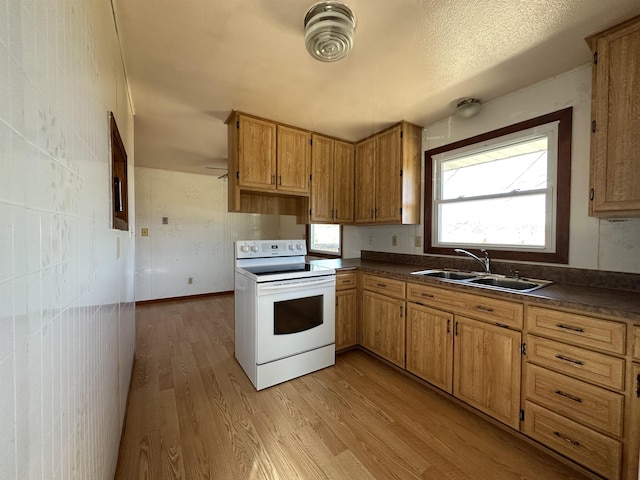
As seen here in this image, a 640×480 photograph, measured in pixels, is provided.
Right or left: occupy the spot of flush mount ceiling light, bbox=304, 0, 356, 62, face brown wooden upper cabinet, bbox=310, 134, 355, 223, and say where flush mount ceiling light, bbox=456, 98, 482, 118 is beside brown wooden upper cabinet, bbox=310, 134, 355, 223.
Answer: right

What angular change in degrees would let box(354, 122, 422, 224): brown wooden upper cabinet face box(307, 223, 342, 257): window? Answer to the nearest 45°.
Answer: approximately 90° to its right

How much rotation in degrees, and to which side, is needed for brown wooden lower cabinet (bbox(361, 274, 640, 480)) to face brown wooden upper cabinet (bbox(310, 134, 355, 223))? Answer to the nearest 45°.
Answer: approximately 45° to its right

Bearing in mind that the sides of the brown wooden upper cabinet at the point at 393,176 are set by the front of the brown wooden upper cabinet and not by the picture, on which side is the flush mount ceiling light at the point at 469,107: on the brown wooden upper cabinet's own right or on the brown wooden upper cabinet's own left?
on the brown wooden upper cabinet's own left

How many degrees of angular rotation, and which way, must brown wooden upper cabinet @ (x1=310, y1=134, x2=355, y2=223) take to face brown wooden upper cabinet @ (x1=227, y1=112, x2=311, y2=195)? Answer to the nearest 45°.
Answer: approximately 90° to its right

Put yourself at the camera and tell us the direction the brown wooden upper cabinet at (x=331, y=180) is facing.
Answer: facing the viewer and to the right of the viewer

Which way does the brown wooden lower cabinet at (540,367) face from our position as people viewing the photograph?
facing the viewer and to the left of the viewer

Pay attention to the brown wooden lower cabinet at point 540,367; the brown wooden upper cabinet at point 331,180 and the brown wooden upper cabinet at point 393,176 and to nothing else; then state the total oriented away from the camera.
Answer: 0

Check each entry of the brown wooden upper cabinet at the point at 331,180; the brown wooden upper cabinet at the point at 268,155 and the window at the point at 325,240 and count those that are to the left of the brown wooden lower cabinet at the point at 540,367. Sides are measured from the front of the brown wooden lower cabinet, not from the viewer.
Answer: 0

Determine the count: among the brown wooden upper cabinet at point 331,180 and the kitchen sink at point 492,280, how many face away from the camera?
0
